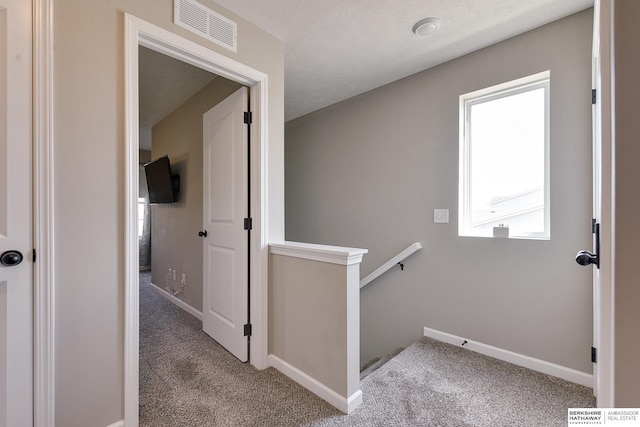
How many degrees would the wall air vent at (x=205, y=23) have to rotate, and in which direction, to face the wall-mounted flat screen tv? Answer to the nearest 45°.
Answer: approximately 135° to its left

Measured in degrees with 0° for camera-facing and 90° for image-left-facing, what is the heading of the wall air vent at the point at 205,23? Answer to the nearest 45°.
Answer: approximately 315°

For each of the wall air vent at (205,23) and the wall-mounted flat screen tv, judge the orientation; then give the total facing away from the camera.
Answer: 0

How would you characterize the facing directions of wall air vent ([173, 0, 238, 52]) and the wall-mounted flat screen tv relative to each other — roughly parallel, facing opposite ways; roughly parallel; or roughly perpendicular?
roughly perpendicular
